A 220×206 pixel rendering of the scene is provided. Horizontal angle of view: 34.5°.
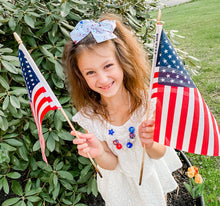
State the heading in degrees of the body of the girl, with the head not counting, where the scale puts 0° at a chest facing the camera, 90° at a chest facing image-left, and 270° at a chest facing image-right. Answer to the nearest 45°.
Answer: approximately 0°
